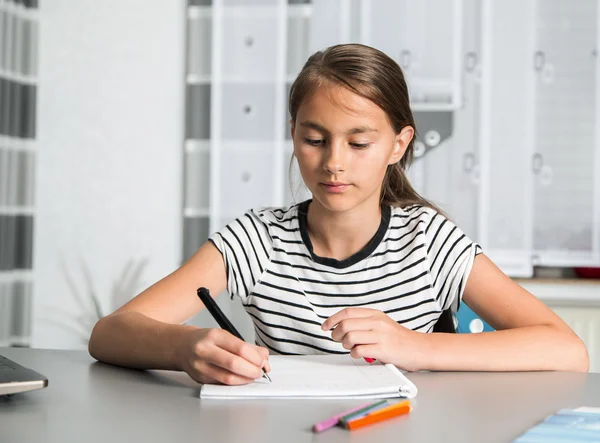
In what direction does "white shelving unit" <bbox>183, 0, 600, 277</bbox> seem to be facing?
toward the camera

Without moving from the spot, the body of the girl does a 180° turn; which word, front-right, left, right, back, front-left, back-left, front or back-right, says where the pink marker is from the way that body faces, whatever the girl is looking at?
back

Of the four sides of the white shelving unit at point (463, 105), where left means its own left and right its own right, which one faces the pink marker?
front

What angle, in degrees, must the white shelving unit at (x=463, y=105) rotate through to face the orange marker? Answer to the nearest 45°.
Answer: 0° — it already faces it

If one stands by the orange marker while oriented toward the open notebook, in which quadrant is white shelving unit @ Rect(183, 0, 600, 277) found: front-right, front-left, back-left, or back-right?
front-right

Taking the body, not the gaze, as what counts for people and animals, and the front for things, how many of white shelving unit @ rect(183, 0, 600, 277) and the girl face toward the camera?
2

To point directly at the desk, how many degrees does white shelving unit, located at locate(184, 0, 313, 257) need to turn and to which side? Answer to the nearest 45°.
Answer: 0° — it already faces it

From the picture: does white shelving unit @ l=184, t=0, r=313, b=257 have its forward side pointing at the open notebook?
yes

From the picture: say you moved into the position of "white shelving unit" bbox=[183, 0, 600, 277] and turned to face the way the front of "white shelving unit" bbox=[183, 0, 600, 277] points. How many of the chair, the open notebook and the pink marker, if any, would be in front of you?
3

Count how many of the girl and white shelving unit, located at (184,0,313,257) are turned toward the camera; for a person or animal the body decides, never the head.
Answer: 2

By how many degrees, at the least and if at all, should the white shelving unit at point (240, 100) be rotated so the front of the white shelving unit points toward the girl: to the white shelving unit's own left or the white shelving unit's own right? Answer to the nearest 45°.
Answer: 0° — it already faces them

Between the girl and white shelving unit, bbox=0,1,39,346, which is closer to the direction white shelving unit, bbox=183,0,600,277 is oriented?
the girl

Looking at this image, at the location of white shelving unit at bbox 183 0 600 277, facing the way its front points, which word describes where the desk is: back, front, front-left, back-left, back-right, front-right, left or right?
front

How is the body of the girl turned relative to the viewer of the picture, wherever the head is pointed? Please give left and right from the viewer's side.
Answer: facing the viewer

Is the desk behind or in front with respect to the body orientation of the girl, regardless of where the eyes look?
in front

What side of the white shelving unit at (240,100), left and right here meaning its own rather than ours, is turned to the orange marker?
front
